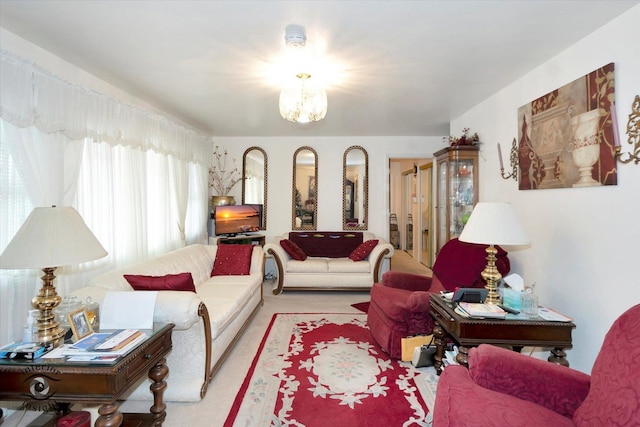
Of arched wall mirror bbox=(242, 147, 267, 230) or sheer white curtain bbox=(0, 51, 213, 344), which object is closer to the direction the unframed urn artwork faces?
the sheer white curtain

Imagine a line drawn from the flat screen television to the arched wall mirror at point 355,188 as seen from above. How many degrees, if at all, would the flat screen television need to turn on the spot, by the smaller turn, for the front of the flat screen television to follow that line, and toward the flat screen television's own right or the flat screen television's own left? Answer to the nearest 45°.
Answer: approximately 45° to the flat screen television's own left

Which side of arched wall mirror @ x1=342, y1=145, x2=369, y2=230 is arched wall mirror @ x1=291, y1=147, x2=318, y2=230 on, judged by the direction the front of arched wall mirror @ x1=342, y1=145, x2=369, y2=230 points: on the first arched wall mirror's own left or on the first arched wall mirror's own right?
on the first arched wall mirror's own right

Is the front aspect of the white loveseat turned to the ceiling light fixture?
yes

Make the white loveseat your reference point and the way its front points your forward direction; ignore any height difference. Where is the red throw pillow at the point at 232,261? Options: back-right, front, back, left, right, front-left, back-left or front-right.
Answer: front-right

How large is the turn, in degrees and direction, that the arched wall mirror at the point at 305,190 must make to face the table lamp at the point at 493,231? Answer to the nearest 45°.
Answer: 0° — it already faces it

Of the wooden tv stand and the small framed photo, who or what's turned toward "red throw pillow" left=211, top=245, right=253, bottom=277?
the wooden tv stand

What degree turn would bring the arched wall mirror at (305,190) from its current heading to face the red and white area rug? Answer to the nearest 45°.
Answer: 0° — it already faces it

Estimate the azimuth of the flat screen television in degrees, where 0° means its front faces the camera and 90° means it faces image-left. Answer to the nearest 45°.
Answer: approximately 315°

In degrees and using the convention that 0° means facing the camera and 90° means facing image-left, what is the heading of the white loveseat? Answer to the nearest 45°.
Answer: approximately 0°
